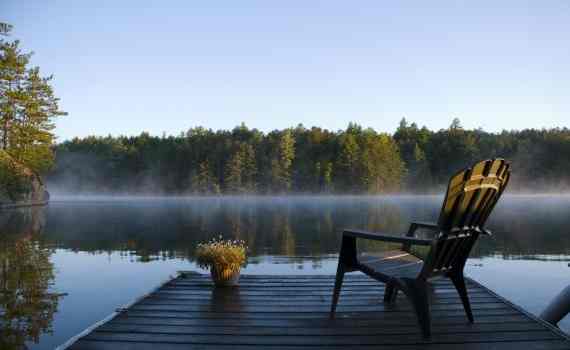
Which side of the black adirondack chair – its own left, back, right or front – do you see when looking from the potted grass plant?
front

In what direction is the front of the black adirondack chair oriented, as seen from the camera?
facing away from the viewer and to the left of the viewer

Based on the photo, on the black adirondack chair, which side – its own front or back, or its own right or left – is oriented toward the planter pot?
front
